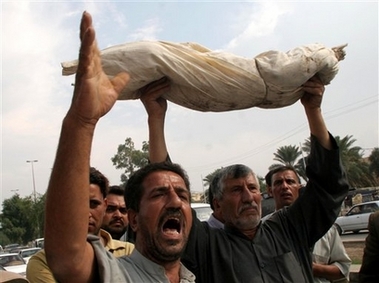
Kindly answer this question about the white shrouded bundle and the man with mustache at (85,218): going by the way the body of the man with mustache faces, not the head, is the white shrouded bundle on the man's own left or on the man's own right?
on the man's own left

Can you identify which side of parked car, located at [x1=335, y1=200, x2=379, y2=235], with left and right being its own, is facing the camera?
left

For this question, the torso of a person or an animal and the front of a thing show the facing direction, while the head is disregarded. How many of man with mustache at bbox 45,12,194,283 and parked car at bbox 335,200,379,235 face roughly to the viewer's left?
1

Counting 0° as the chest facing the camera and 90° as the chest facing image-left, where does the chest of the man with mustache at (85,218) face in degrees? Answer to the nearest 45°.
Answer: approximately 315°

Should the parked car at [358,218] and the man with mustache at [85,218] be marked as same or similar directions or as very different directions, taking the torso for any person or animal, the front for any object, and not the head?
very different directions

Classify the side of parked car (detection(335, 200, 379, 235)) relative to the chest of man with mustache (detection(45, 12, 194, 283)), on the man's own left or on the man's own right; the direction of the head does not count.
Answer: on the man's own left

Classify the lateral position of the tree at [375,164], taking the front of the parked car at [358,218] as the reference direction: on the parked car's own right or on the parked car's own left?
on the parked car's own right

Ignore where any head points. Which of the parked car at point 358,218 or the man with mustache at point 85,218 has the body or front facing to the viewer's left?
the parked car

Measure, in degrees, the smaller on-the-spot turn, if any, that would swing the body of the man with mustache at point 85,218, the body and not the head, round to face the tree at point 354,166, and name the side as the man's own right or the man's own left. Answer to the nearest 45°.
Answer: approximately 90° to the man's own left

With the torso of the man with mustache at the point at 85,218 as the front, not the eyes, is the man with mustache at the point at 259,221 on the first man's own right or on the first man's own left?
on the first man's own left

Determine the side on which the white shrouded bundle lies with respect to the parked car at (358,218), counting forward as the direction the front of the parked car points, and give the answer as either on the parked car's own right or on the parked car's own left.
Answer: on the parked car's own left
